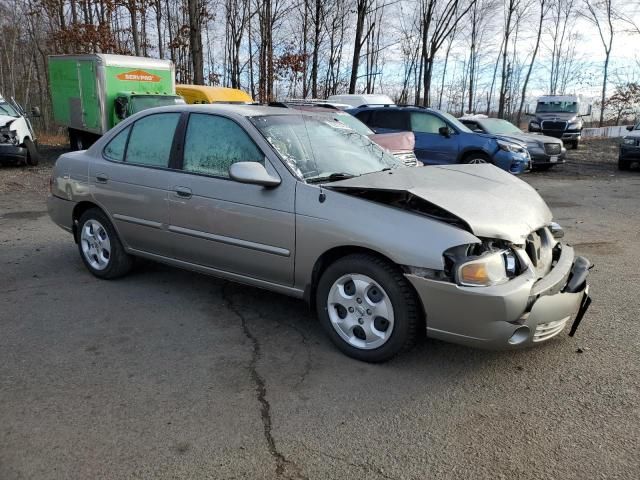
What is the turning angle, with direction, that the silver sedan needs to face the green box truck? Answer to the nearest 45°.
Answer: approximately 180°

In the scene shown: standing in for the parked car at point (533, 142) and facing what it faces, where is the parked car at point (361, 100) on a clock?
the parked car at point (361, 100) is roughly at 5 o'clock from the parked car at point (533, 142).

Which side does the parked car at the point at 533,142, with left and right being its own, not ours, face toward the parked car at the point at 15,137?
right

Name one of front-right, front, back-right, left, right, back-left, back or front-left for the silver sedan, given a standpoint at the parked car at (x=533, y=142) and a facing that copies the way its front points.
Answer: front-right

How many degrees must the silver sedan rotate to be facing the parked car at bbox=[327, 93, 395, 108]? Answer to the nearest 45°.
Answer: approximately 135° to its left

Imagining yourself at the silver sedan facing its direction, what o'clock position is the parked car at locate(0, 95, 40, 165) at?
The parked car is roughly at 6 o'clock from the silver sedan.

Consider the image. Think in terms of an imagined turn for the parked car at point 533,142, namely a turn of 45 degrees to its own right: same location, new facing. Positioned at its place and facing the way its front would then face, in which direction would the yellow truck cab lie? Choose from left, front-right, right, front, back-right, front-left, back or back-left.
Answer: right

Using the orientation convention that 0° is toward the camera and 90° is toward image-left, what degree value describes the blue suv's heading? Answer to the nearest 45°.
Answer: approximately 315°

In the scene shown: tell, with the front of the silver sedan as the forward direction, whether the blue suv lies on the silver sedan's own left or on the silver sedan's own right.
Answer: on the silver sedan's own left

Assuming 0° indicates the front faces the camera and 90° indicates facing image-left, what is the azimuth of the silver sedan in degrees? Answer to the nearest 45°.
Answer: approximately 315°
